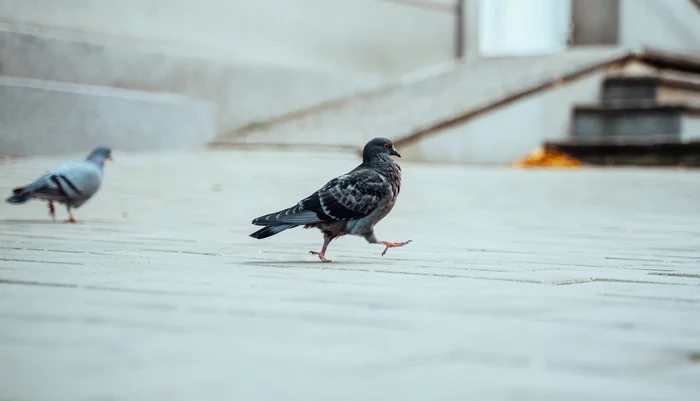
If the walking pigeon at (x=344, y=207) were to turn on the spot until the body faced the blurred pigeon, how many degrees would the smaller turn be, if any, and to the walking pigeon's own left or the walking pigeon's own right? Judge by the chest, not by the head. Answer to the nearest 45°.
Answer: approximately 135° to the walking pigeon's own left

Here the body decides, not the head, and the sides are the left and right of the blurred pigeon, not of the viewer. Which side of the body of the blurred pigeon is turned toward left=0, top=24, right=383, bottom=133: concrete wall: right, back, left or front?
left

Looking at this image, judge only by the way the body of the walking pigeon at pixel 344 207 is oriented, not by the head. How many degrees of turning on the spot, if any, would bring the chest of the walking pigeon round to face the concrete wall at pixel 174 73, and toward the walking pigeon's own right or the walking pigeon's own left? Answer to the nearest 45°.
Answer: approximately 90° to the walking pigeon's own left

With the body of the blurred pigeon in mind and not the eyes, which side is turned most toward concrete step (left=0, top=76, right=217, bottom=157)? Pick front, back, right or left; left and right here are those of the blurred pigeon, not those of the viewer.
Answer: left

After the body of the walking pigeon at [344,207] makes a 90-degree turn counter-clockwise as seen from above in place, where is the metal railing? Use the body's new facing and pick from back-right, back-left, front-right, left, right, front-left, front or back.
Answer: front

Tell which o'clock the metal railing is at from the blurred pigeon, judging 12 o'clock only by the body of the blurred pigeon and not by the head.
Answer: The metal railing is roughly at 10 o'clock from the blurred pigeon.

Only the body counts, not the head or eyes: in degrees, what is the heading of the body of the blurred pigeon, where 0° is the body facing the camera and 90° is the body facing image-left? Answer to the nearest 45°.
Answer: approximately 270°

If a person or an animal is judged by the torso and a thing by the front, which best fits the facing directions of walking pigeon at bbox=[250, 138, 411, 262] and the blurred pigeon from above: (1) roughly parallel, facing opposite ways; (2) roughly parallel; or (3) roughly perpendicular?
roughly parallel

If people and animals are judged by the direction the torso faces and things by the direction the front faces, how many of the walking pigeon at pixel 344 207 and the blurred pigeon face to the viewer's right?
2

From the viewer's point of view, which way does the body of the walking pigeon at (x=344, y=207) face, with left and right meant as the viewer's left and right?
facing to the right of the viewer
